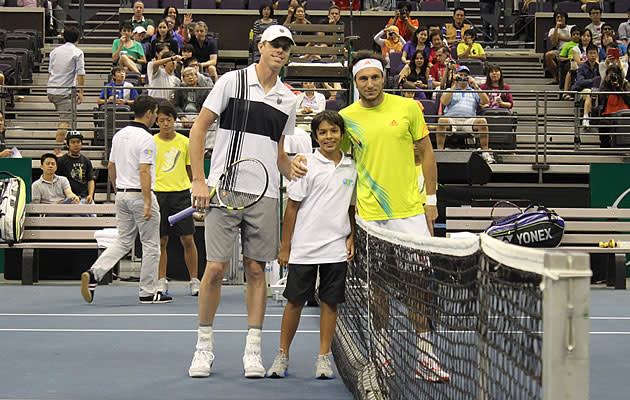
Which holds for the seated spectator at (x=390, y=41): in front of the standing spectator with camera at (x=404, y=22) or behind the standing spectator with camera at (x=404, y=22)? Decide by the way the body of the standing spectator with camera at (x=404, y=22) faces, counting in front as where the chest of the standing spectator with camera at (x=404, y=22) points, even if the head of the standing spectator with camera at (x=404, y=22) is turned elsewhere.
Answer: in front

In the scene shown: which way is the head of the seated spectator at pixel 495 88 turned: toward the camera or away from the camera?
toward the camera

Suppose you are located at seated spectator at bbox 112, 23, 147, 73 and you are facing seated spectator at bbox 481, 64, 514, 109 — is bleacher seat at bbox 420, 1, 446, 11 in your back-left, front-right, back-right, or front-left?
front-left

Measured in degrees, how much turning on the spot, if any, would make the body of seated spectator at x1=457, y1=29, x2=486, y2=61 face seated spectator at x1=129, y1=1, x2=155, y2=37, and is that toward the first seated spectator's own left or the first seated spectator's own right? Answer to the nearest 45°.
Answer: approximately 90° to the first seated spectator's own right

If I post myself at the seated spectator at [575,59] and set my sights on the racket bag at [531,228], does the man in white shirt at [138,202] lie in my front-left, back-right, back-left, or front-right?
front-right

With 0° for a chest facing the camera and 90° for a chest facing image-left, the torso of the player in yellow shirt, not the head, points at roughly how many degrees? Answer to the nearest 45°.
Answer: approximately 0°

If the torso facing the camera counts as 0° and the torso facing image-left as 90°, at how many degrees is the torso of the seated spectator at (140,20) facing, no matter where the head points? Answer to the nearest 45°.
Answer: approximately 0°

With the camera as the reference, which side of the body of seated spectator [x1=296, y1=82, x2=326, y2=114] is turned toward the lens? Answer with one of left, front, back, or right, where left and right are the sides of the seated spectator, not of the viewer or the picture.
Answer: front

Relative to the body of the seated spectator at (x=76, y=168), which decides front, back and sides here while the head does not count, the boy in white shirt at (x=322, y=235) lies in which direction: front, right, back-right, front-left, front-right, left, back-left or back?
front

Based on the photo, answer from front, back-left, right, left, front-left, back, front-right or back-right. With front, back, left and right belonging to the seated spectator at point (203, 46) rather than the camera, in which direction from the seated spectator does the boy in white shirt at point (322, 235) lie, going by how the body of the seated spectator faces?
front-left

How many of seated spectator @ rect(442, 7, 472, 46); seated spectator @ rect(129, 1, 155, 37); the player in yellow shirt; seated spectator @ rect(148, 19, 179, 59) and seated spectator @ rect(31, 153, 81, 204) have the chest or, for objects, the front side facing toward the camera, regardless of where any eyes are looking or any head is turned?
5

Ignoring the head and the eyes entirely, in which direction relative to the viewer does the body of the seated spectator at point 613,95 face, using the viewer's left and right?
facing the viewer

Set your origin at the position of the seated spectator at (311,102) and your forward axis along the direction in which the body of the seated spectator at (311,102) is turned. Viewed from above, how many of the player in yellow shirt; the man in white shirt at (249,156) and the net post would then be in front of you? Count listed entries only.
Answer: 3

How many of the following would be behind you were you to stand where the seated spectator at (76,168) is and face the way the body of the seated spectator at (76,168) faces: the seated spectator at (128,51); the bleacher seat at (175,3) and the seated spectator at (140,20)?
3
